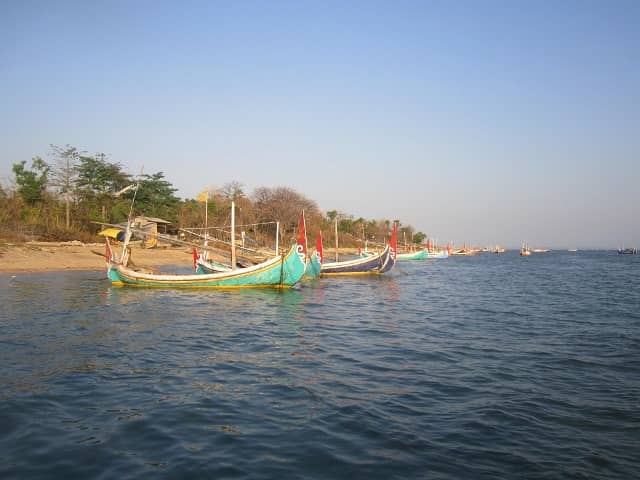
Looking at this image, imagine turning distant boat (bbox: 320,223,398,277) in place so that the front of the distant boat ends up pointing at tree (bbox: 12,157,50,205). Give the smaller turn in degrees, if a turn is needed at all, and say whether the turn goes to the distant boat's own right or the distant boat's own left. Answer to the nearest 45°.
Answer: approximately 180°

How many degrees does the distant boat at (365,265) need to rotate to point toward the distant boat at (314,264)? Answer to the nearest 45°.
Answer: approximately 135° to its right

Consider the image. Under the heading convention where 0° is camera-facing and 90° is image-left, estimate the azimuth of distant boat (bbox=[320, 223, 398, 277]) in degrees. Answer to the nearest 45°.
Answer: approximately 270°
